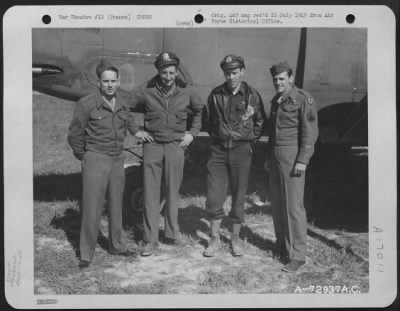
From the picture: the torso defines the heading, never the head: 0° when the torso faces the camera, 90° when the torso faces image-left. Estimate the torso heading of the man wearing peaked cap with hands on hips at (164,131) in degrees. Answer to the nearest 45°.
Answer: approximately 0°

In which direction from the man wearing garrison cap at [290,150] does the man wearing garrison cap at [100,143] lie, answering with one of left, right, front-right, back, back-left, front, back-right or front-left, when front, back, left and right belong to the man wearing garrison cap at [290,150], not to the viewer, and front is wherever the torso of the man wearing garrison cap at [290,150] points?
front-right

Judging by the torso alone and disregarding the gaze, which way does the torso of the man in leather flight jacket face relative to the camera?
toward the camera

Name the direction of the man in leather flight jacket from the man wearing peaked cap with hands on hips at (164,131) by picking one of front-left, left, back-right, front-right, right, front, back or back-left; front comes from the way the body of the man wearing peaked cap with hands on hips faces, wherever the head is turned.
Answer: left

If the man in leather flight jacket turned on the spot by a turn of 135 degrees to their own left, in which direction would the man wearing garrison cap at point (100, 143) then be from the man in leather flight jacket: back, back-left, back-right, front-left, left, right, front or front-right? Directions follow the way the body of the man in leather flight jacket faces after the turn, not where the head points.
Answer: back-left

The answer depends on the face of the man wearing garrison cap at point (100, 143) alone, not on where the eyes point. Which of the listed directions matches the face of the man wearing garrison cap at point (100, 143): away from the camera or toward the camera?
toward the camera

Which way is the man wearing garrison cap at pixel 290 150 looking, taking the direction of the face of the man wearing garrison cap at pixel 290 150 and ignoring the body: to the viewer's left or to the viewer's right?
to the viewer's left

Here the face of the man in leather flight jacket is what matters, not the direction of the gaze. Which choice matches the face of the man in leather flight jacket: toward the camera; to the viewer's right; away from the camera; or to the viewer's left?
toward the camera

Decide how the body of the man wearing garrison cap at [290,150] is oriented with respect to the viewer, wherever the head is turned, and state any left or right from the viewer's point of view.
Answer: facing the viewer and to the left of the viewer
